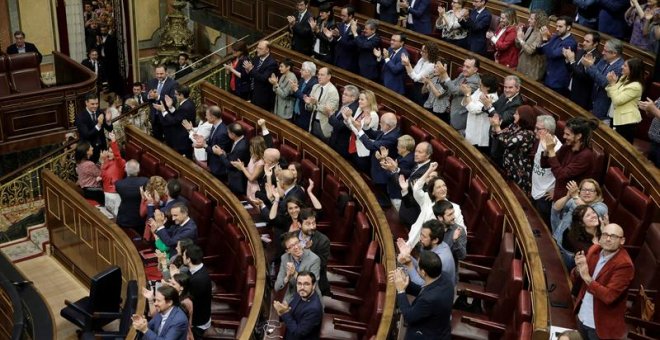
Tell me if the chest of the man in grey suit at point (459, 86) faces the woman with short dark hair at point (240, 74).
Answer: no

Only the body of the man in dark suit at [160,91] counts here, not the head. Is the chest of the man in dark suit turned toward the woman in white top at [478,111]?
no

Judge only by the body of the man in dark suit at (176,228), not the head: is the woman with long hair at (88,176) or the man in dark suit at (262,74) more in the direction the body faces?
the woman with long hair

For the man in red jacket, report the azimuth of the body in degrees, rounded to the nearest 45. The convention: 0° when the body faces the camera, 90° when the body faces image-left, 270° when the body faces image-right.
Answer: approximately 45°

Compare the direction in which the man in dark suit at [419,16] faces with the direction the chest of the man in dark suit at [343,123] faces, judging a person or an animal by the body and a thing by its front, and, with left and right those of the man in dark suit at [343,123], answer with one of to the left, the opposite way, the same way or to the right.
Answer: the same way

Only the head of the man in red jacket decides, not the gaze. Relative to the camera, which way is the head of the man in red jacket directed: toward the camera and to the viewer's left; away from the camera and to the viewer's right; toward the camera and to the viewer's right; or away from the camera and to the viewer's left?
toward the camera and to the viewer's left

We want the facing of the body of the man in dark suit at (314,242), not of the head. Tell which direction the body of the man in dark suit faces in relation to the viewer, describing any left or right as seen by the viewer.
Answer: facing the viewer and to the left of the viewer

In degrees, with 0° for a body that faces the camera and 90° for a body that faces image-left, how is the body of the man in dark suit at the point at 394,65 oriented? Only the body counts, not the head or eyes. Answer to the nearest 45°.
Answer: approximately 45°
